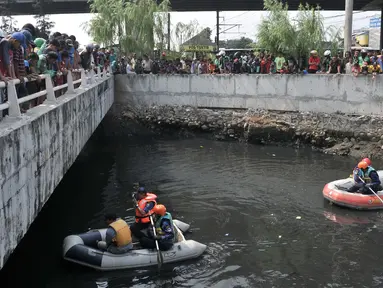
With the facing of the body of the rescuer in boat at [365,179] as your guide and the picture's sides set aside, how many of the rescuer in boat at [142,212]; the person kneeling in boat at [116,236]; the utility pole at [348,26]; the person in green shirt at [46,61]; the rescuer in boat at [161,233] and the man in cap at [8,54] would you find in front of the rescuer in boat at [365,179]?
5

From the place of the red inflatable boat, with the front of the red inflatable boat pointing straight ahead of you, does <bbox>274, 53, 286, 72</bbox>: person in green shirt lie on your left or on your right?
on your right

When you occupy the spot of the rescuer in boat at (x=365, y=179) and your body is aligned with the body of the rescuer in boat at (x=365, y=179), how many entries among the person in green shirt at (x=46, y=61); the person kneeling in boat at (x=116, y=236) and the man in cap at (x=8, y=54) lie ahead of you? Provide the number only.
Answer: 3

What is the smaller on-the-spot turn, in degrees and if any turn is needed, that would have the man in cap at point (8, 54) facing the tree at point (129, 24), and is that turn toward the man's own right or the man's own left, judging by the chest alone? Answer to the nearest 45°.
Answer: approximately 90° to the man's own left

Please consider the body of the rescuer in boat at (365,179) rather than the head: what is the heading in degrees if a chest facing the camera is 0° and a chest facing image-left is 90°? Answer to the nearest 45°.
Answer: approximately 45°

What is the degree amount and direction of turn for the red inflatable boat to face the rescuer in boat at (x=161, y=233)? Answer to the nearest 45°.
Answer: approximately 45° to its left

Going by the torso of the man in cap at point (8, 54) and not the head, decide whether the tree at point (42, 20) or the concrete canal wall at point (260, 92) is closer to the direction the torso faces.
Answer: the concrete canal wall

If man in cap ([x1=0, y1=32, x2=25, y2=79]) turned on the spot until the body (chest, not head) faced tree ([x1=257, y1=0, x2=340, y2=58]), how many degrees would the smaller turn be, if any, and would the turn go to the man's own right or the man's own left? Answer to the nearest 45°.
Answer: approximately 45° to the man's own left

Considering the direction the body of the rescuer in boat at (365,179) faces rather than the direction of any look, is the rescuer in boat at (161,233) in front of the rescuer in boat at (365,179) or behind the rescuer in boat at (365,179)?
in front

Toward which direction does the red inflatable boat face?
to the viewer's left

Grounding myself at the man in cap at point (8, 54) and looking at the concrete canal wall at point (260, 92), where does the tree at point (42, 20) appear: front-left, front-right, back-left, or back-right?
front-left

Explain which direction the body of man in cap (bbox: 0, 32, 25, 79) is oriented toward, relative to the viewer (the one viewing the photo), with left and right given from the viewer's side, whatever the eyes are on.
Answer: facing to the right of the viewer

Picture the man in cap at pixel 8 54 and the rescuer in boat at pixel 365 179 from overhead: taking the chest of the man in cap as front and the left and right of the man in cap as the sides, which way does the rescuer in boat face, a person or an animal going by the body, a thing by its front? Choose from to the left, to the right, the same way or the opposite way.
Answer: the opposite way
